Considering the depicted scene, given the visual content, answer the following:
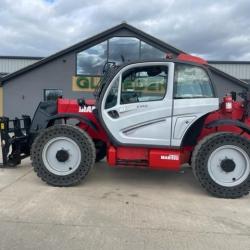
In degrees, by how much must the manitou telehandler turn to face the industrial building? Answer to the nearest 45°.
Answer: approximately 90° to its right

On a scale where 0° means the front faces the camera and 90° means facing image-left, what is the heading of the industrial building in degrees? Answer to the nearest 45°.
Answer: approximately 0°

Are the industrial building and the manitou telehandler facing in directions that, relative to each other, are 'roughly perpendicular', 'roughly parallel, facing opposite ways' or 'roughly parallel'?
roughly perpendicular

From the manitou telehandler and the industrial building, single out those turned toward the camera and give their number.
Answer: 1

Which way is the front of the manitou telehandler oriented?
to the viewer's left

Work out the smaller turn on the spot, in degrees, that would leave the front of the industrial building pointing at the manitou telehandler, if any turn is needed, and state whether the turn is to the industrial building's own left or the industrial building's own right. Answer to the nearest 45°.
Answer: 0° — it already faces it
